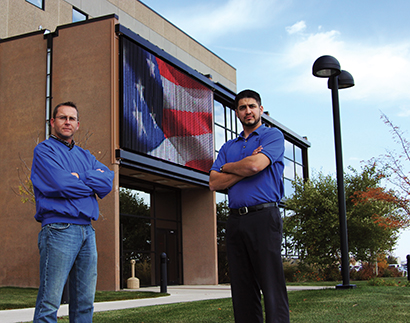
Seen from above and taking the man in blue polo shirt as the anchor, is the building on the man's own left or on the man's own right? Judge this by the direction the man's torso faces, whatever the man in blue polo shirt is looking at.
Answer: on the man's own right

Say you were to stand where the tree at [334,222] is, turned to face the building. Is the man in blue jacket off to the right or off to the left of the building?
left

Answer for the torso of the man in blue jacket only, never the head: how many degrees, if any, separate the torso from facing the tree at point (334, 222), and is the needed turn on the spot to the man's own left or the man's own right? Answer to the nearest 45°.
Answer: approximately 90° to the man's own left

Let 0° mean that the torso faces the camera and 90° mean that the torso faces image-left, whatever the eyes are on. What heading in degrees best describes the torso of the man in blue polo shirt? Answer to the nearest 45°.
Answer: approximately 45°

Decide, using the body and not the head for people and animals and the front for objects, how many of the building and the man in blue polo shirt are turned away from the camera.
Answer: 0

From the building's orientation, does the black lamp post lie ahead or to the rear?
ahead

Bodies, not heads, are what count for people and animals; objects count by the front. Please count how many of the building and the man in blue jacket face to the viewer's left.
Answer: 0
